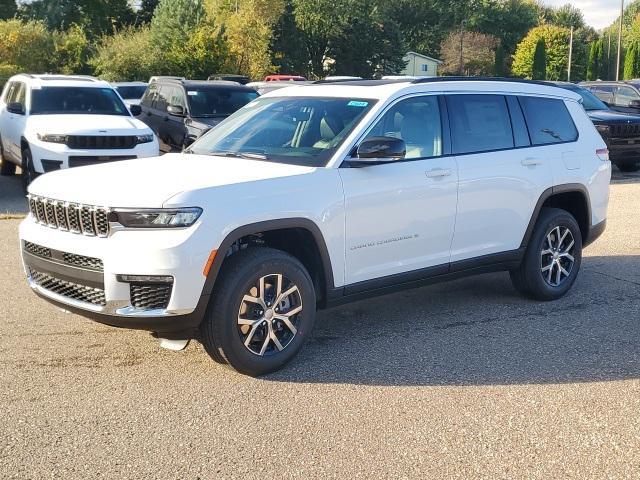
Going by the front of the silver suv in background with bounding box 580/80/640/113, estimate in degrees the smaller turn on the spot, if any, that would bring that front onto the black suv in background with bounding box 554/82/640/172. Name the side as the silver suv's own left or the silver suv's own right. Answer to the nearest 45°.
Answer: approximately 45° to the silver suv's own right

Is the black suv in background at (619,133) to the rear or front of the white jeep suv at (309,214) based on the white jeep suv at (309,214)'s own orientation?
to the rear

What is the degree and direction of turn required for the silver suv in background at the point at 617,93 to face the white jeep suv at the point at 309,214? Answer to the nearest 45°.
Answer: approximately 45° to its right

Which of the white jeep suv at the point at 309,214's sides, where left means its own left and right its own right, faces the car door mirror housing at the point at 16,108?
right

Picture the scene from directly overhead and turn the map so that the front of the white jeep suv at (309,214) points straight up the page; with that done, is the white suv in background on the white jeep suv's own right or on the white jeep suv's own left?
on the white jeep suv's own right

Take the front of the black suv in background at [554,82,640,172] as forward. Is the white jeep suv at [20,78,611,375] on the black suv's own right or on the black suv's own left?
on the black suv's own right

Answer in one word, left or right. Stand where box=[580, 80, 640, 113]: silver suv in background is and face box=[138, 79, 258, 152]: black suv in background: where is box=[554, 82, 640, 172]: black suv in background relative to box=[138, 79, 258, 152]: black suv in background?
left

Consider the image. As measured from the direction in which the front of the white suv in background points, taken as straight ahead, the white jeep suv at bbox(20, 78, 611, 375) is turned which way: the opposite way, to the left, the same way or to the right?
to the right

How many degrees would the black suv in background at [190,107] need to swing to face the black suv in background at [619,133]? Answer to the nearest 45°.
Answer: approximately 45° to its left

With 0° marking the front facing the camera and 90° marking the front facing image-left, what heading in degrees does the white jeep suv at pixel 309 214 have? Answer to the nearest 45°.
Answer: approximately 45°
